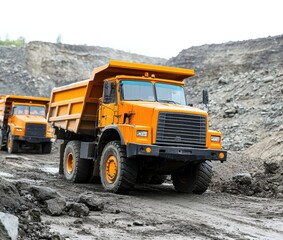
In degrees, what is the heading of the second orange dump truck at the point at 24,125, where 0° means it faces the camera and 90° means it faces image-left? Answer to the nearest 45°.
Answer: approximately 315°

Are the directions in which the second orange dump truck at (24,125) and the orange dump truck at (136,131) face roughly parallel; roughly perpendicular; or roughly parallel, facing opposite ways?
roughly parallel

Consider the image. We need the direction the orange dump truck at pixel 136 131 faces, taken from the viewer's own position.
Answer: facing the viewer and to the right of the viewer

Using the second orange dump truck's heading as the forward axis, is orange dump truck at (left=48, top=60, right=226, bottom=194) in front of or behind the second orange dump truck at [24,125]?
in front

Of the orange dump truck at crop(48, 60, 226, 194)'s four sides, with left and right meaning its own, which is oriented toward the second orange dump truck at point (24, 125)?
back

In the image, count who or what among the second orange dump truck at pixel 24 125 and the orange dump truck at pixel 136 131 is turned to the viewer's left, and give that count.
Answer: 0
